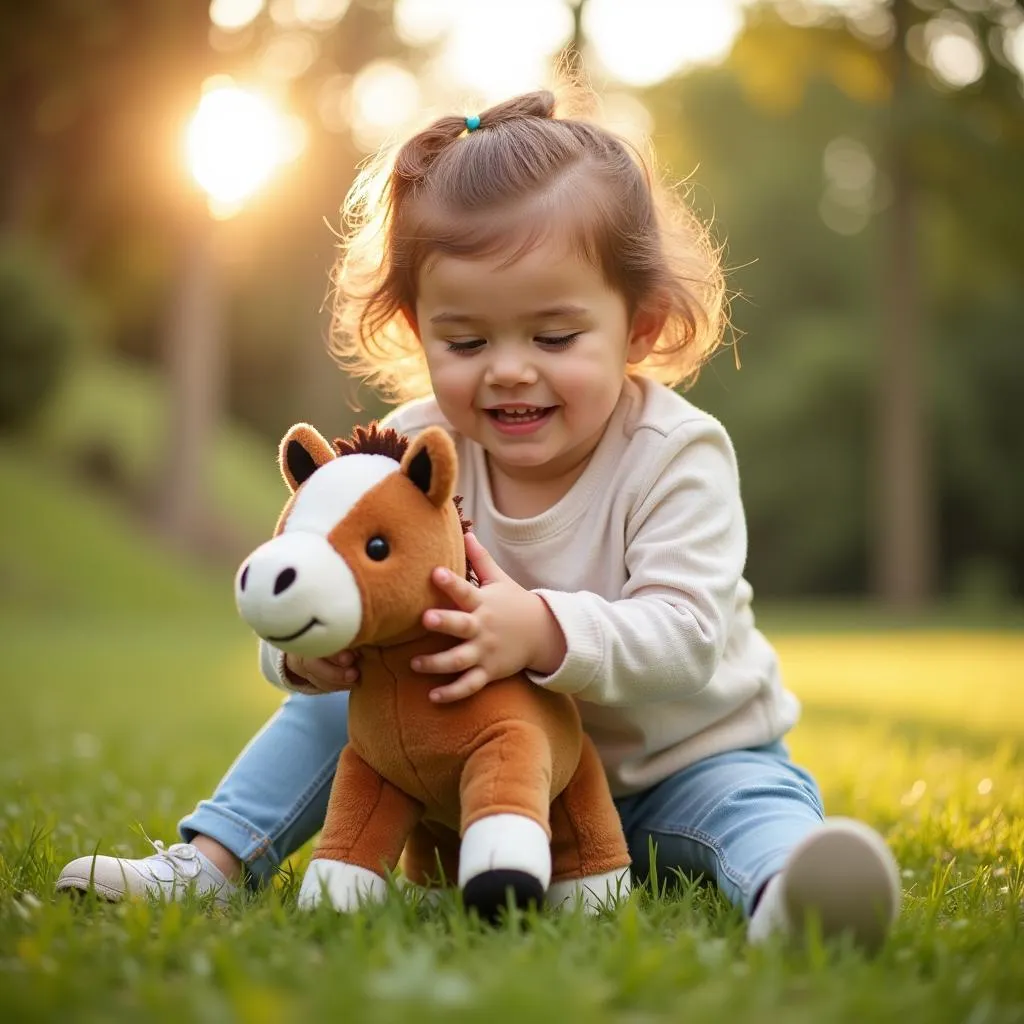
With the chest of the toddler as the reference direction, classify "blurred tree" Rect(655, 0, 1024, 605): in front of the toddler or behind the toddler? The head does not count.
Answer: behind

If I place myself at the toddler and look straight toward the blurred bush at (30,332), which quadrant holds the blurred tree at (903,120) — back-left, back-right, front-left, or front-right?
front-right

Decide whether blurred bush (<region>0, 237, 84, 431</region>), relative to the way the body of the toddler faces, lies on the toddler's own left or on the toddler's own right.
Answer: on the toddler's own right

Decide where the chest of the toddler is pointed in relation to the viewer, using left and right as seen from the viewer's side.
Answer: facing the viewer and to the left of the viewer

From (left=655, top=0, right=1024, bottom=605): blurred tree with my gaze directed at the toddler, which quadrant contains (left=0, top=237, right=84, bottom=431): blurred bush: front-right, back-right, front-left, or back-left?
front-right
